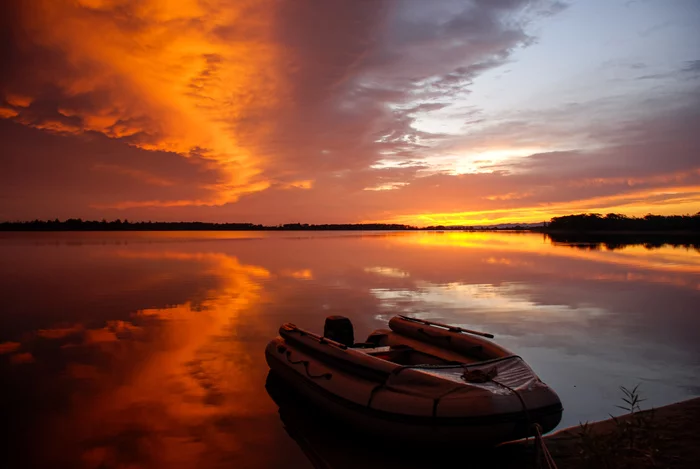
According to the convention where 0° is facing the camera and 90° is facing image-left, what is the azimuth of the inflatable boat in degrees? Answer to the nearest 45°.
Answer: approximately 315°
